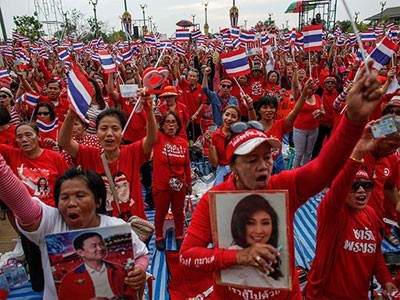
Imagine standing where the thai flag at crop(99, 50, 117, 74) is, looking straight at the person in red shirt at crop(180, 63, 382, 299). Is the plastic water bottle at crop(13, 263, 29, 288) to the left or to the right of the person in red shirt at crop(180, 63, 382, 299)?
right

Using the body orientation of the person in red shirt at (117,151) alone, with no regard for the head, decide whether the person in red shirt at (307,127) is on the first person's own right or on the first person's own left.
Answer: on the first person's own left

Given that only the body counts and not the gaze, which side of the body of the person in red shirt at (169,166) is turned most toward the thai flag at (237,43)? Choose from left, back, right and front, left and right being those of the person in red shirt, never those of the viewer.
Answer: back

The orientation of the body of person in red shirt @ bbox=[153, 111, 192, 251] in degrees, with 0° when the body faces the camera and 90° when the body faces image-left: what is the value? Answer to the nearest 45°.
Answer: approximately 0°

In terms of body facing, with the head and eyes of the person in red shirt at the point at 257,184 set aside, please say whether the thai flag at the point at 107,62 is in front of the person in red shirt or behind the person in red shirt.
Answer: behind

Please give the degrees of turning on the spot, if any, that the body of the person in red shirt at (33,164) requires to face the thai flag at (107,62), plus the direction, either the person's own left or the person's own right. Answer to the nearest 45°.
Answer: approximately 135° to the person's own left

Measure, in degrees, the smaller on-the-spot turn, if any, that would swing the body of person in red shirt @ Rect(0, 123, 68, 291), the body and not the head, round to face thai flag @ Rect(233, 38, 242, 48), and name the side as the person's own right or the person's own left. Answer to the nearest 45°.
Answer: approximately 135° to the person's own left

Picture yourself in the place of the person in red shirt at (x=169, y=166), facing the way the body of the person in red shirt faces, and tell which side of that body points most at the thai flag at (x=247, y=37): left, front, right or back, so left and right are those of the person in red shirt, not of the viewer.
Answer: back

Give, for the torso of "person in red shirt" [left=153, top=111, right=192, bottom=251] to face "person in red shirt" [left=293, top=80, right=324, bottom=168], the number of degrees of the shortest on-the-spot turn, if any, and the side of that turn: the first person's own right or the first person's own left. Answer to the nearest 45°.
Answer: approximately 135° to the first person's own left

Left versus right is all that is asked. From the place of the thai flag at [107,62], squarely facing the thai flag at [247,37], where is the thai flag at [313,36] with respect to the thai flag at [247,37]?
right
